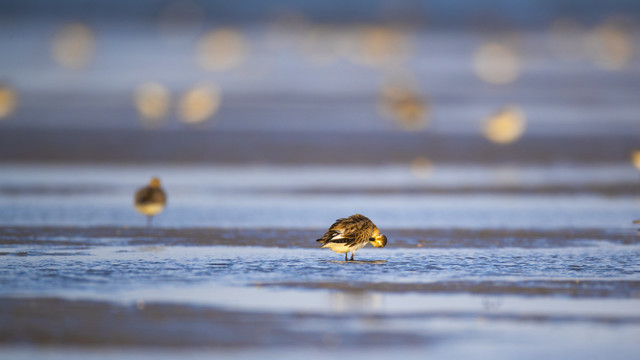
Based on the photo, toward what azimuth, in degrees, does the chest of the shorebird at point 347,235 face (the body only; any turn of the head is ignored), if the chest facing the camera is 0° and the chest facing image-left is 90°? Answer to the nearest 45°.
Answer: approximately 270°

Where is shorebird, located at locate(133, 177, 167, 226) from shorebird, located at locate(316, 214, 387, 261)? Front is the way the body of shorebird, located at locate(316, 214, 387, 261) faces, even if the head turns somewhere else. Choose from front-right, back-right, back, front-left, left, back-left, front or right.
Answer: back-left
